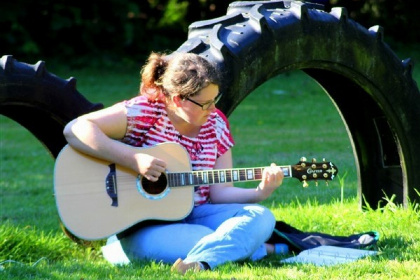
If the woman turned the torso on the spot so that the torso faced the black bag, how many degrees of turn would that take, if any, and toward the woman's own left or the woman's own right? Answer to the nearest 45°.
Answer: approximately 45° to the woman's own left

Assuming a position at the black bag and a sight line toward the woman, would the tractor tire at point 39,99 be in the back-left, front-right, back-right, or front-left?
front-right

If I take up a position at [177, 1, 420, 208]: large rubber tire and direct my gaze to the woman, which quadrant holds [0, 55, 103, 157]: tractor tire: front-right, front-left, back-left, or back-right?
front-right

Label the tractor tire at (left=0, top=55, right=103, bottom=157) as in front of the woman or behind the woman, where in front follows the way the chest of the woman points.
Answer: behind

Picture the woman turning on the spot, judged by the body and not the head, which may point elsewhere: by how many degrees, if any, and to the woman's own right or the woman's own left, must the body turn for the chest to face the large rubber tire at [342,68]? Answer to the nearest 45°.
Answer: approximately 90° to the woman's own left

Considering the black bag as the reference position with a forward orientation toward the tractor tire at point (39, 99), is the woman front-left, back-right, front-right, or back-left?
front-left
